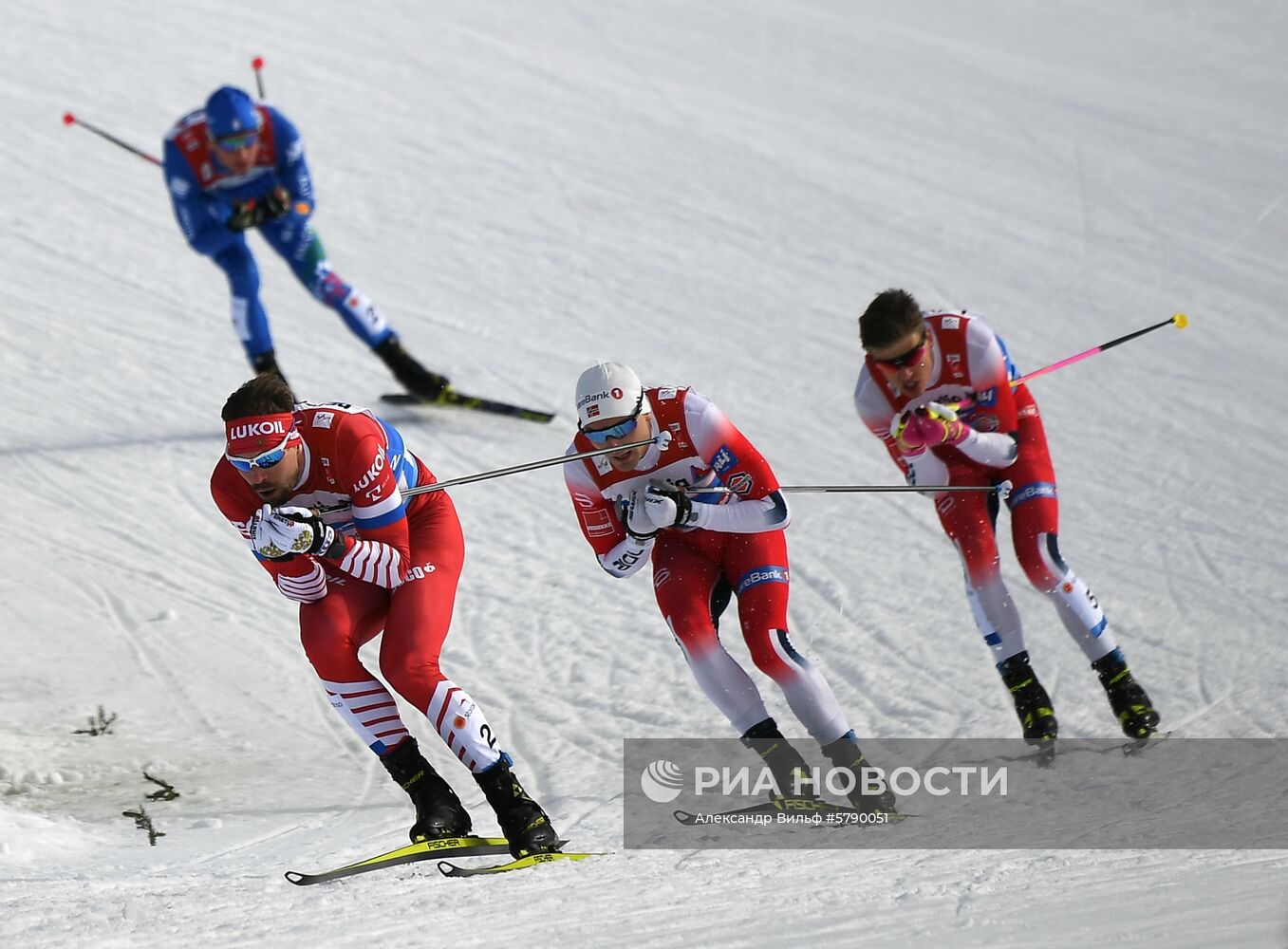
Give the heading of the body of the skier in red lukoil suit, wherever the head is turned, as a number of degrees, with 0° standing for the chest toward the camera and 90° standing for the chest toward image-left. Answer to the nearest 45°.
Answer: approximately 45°

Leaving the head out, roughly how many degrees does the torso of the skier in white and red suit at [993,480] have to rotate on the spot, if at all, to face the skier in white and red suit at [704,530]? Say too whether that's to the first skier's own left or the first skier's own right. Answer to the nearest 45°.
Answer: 0° — they already face them

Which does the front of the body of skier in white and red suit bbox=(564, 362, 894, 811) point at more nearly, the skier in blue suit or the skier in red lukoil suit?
the skier in red lukoil suit

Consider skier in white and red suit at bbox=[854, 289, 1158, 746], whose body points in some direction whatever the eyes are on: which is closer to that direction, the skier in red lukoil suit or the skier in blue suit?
the skier in red lukoil suit

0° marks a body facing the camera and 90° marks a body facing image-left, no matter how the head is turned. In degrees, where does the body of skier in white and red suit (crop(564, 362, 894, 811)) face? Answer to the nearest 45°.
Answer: approximately 45°

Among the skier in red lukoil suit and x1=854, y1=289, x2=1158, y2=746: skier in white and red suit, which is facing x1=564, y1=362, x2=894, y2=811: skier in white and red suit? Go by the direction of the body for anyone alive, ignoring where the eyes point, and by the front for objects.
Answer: x1=854, y1=289, x2=1158, y2=746: skier in white and red suit

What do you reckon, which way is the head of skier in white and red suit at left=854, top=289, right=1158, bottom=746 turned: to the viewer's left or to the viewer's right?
to the viewer's left

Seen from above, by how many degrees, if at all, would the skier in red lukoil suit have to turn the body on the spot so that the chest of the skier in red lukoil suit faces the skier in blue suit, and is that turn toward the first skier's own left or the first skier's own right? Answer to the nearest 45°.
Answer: approximately 135° to the first skier's own right

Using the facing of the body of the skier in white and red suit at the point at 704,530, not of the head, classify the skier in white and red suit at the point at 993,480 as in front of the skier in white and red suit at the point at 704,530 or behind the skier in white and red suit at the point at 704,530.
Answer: behind
